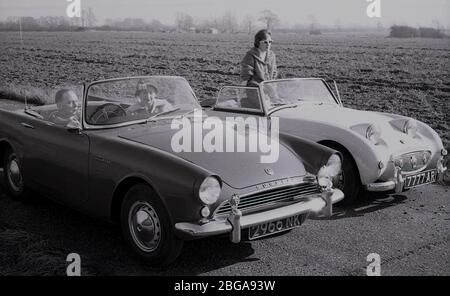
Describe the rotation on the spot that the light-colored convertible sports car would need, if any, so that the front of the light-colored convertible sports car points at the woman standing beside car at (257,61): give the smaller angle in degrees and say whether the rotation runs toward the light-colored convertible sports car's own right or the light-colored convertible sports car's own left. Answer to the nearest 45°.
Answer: approximately 180°

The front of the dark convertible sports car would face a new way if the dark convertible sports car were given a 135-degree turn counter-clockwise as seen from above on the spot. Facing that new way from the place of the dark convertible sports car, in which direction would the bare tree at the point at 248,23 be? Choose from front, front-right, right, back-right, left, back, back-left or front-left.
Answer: front

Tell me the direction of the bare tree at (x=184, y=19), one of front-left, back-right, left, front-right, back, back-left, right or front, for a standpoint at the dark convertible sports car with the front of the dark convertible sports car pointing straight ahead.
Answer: back-left

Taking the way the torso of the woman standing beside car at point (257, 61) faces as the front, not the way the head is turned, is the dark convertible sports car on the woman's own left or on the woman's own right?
on the woman's own right

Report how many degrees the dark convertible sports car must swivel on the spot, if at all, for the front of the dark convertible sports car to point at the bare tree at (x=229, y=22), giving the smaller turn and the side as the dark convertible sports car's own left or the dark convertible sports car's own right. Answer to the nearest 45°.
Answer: approximately 135° to the dark convertible sports car's own left

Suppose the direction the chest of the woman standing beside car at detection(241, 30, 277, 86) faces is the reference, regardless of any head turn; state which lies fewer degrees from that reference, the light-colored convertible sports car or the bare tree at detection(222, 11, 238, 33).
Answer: the light-colored convertible sports car

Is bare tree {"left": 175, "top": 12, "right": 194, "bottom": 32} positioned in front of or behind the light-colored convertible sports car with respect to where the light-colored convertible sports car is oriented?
behind
